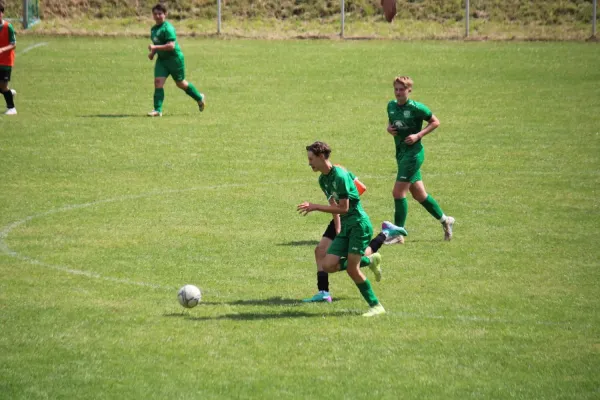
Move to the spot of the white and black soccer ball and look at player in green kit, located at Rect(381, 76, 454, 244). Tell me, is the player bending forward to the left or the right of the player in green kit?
right

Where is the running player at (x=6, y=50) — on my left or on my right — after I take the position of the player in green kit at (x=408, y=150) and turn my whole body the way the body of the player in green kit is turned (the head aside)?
on my right

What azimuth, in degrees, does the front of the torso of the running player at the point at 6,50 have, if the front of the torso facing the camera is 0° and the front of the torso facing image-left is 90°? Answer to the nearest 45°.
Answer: approximately 45°

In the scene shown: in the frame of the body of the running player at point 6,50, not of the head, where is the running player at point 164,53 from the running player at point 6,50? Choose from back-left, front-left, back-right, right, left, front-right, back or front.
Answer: back-left

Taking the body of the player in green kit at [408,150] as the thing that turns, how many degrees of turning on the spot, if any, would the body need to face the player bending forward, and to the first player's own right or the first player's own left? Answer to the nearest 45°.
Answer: approximately 45° to the first player's own left

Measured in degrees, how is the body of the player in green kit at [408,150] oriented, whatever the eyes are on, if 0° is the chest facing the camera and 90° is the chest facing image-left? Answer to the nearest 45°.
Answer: approximately 45°

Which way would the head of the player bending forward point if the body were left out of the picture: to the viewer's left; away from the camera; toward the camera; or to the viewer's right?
to the viewer's left

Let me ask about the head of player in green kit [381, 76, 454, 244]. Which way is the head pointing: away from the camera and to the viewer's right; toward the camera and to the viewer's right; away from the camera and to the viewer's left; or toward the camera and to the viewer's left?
toward the camera and to the viewer's left

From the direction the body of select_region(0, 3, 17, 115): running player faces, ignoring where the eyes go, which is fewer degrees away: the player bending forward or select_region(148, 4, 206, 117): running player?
the player bending forward

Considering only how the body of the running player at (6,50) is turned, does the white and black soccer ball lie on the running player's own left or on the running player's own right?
on the running player's own left

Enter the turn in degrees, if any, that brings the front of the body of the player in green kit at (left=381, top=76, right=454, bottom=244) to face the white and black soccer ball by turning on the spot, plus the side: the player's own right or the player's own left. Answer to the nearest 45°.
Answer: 0° — they already face it
